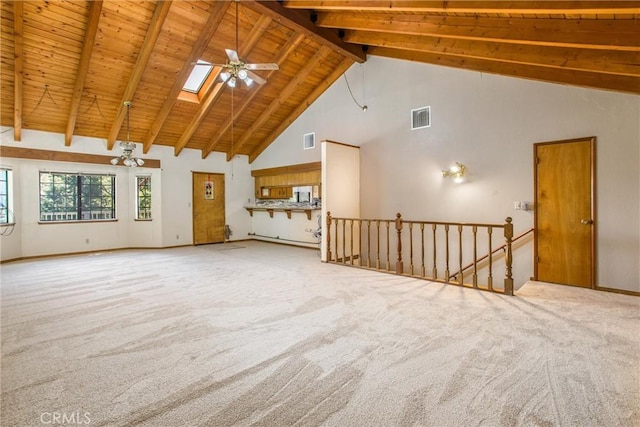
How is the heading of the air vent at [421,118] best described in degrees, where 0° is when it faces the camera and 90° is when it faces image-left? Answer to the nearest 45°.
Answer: approximately 45°

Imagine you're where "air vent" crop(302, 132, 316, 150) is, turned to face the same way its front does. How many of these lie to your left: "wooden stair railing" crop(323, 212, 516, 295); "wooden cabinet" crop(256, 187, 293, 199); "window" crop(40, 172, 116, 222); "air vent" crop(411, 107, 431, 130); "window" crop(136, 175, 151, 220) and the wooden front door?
2

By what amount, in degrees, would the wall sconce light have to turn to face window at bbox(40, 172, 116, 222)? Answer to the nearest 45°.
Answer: approximately 45° to its right

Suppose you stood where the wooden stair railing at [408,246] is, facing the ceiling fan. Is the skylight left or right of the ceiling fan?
right

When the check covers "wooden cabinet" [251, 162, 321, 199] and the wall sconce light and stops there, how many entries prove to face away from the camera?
0

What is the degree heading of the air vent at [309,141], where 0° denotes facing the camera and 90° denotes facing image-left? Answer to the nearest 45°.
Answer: approximately 45°

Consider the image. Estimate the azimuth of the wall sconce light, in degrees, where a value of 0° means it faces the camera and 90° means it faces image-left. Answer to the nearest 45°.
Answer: approximately 45°

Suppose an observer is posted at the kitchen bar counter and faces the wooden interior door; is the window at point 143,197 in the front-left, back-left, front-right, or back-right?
back-right

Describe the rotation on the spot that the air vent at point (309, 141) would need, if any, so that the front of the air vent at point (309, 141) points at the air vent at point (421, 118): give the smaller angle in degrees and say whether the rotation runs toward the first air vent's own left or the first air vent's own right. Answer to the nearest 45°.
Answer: approximately 90° to the first air vent's own left

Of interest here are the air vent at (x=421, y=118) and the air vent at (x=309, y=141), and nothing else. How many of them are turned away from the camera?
0

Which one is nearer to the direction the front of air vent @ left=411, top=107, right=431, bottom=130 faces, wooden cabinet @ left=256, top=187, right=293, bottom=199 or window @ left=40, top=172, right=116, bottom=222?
the window

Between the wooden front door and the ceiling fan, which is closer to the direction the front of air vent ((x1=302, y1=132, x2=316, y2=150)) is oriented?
the ceiling fan

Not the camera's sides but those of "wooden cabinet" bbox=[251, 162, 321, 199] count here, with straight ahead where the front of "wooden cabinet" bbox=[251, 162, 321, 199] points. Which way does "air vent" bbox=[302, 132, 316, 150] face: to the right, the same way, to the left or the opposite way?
the same way
